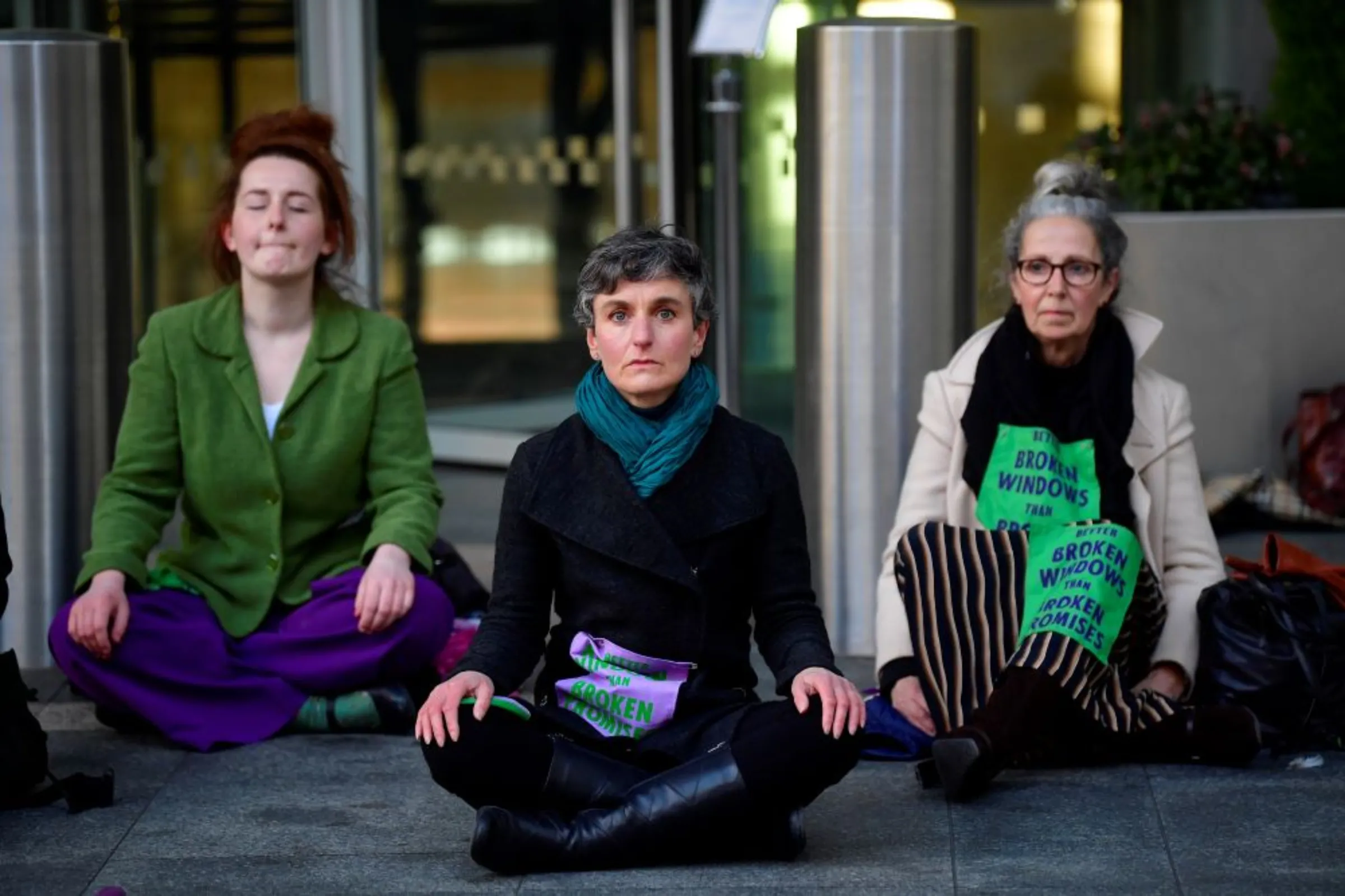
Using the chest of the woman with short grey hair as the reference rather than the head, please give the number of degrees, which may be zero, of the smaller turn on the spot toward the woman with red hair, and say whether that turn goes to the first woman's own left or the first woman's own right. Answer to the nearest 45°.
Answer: approximately 135° to the first woman's own right

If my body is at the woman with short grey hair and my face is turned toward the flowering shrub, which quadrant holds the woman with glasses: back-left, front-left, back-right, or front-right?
front-right

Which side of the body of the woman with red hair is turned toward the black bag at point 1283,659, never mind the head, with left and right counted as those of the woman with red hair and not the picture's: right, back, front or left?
left

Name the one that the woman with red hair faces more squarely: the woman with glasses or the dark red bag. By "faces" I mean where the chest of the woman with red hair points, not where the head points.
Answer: the woman with glasses

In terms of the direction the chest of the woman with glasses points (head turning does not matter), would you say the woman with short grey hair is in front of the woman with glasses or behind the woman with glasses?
in front

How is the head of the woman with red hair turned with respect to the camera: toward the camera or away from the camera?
toward the camera

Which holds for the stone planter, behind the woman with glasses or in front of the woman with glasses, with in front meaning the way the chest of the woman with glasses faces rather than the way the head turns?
behind

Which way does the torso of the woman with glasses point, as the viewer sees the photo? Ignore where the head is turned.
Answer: toward the camera

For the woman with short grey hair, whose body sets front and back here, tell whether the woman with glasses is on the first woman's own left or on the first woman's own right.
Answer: on the first woman's own left

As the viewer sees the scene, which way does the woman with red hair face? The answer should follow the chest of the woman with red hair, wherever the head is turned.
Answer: toward the camera

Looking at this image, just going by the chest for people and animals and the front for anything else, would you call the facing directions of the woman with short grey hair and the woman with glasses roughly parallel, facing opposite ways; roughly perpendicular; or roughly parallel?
roughly parallel

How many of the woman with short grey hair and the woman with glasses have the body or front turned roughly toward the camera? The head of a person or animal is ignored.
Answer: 2
